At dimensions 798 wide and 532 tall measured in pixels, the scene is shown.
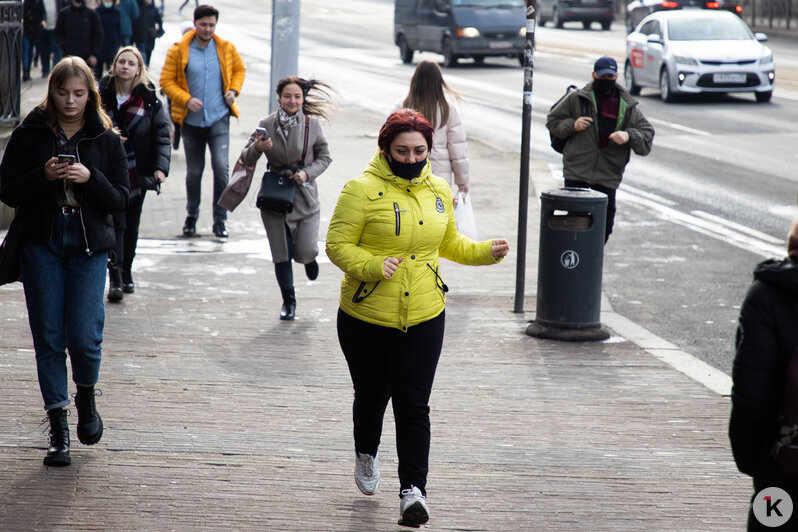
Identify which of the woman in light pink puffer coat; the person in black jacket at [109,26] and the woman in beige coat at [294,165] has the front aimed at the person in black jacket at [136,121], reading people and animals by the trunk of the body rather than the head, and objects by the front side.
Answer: the person in black jacket at [109,26]

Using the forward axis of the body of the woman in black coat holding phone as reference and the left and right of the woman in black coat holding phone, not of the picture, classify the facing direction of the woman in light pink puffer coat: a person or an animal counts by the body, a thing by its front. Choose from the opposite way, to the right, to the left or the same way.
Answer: the opposite way

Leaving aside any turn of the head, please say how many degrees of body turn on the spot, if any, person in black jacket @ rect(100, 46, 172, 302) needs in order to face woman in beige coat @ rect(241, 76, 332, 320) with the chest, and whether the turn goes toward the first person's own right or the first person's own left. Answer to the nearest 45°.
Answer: approximately 90° to the first person's own left

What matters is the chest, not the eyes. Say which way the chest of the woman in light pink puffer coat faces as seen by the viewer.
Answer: away from the camera

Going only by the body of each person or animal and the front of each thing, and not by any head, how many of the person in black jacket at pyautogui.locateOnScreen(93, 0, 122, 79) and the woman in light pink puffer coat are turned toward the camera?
1

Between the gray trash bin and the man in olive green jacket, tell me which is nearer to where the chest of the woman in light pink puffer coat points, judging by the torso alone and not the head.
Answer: the man in olive green jacket

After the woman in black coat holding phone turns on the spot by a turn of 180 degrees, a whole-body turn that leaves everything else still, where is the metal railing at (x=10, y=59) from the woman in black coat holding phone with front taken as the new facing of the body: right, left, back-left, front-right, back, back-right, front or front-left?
front

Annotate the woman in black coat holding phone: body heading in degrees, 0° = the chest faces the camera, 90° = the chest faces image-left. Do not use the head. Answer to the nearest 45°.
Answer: approximately 0°

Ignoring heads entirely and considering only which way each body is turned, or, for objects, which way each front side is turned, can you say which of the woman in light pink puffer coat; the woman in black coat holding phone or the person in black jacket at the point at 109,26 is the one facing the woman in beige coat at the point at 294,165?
the person in black jacket
